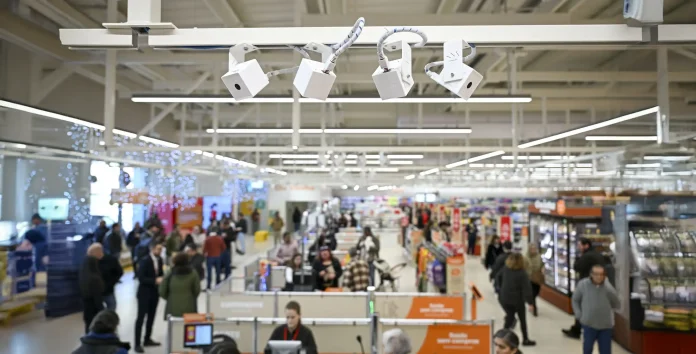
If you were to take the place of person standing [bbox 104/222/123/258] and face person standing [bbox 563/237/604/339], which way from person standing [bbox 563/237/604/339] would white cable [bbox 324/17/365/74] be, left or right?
right

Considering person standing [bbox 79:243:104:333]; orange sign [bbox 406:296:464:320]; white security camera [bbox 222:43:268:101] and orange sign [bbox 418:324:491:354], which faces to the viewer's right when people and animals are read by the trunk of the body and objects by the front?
the person standing

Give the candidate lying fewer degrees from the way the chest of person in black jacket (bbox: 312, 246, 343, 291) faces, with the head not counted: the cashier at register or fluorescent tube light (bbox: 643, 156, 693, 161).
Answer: the cashier at register

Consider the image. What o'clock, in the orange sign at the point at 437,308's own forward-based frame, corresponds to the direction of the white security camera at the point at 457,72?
The white security camera is roughly at 12 o'clock from the orange sign.

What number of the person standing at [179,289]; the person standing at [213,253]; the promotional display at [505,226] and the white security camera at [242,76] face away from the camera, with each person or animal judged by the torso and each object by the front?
2

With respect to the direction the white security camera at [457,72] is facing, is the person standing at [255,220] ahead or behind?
behind

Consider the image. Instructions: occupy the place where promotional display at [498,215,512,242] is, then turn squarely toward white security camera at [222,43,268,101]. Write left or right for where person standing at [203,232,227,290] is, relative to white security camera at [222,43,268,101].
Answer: right

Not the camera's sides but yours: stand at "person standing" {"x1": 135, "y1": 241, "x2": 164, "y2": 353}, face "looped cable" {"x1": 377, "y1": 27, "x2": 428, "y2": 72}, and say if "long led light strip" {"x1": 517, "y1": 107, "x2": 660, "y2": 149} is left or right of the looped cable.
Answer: left

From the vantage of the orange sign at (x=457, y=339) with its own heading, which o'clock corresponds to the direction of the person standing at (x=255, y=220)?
The person standing is roughly at 5 o'clock from the orange sign.

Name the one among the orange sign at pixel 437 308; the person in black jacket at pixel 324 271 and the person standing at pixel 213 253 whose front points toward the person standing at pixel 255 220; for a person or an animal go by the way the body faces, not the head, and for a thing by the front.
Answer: the person standing at pixel 213 253

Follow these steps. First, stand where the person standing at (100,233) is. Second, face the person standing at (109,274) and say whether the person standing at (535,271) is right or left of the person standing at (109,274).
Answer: left
